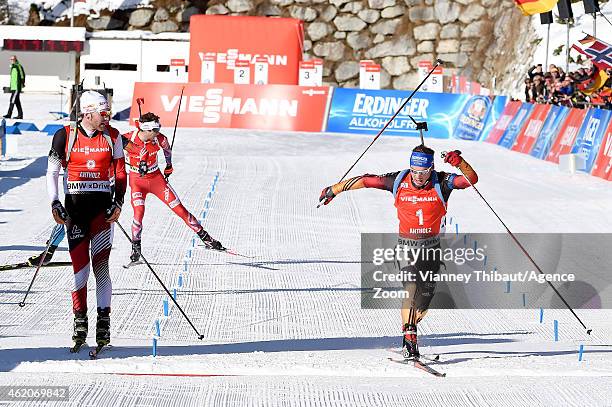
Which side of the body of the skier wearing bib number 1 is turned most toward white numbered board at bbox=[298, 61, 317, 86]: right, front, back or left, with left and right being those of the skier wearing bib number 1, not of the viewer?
back

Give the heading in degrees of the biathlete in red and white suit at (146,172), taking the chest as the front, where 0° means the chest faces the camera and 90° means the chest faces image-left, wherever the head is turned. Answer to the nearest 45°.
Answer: approximately 0°

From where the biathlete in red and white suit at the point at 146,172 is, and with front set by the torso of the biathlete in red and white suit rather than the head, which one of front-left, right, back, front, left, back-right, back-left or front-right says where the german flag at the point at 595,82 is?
back-left

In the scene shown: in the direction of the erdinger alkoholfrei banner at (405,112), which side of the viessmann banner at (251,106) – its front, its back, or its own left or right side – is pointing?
left

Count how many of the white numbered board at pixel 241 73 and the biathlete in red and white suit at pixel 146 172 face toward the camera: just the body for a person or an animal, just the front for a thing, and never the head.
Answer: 2

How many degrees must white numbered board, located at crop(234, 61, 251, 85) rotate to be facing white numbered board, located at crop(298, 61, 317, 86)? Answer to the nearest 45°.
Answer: approximately 90° to its left

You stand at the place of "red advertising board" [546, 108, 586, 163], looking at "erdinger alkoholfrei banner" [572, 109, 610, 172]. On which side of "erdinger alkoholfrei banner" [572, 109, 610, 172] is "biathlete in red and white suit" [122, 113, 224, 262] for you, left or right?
right

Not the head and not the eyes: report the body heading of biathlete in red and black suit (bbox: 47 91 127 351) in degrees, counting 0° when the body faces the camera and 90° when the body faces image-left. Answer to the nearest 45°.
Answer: approximately 0°
